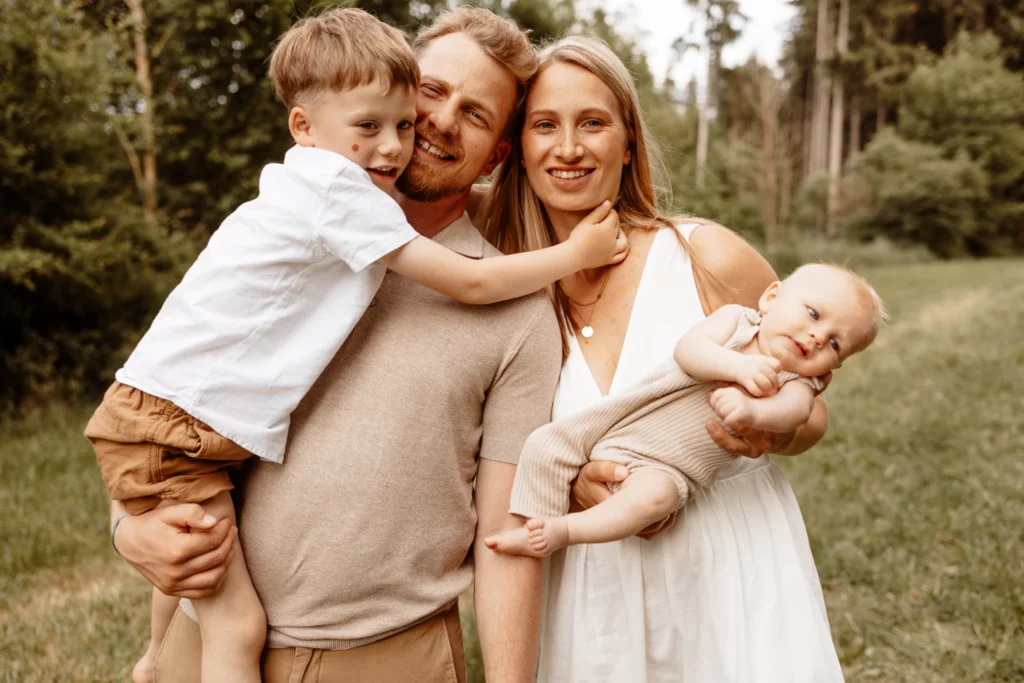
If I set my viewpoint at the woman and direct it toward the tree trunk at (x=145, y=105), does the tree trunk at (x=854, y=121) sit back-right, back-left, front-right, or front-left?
front-right

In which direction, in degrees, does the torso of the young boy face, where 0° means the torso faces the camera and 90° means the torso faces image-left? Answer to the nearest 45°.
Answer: approximately 270°

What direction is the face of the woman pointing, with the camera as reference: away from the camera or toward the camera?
toward the camera

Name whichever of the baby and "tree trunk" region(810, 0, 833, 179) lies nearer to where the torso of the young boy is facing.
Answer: the baby

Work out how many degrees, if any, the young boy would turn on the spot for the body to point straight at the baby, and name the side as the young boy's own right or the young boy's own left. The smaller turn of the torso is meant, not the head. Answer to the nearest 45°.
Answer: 0° — they already face them

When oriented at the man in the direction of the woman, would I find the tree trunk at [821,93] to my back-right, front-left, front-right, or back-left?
front-left

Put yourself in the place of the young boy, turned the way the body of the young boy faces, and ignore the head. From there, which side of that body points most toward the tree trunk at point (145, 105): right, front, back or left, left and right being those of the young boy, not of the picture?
left

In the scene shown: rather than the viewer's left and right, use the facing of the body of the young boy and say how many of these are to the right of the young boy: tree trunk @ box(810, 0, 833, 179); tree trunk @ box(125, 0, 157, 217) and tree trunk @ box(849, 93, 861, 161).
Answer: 0

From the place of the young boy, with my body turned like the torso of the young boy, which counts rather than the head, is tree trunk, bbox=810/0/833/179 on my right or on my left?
on my left

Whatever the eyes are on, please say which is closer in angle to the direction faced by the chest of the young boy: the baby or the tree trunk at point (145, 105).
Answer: the baby

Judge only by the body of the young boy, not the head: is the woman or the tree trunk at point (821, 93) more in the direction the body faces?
the woman

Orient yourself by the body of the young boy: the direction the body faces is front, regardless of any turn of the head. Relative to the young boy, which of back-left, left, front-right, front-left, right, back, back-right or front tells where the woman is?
front

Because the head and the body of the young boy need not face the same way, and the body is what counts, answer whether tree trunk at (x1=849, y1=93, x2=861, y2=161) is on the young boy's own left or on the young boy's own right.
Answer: on the young boy's own left
